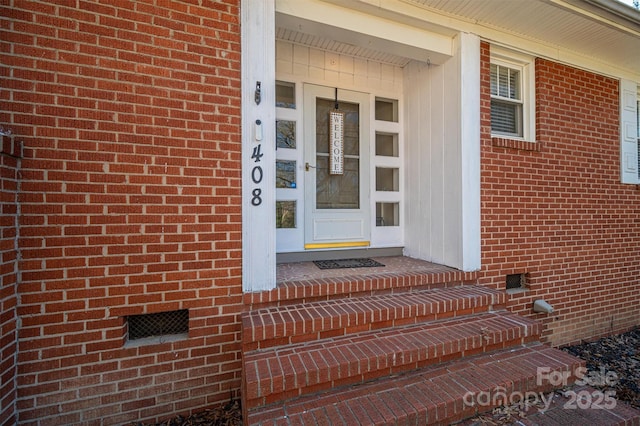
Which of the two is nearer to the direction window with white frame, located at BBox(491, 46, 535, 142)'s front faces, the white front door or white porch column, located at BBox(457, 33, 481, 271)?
the white porch column

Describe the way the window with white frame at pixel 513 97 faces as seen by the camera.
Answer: facing the viewer and to the right of the viewer

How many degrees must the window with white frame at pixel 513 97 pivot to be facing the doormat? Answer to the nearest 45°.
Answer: approximately 90° to its right

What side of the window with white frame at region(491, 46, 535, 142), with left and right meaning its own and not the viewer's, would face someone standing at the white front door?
right

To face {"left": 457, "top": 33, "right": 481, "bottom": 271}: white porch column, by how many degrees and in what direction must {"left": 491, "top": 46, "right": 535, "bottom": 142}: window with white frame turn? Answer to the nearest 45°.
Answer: approximately 90° to its right

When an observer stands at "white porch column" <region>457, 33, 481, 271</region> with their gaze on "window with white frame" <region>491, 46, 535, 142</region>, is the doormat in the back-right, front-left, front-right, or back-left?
back-left

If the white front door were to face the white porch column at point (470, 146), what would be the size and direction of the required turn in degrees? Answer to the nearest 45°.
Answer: approximately 45° to its left

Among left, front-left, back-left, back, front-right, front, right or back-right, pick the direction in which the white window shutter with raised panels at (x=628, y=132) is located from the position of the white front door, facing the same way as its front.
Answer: front-left

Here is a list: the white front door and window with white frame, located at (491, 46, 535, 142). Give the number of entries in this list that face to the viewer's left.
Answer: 0
